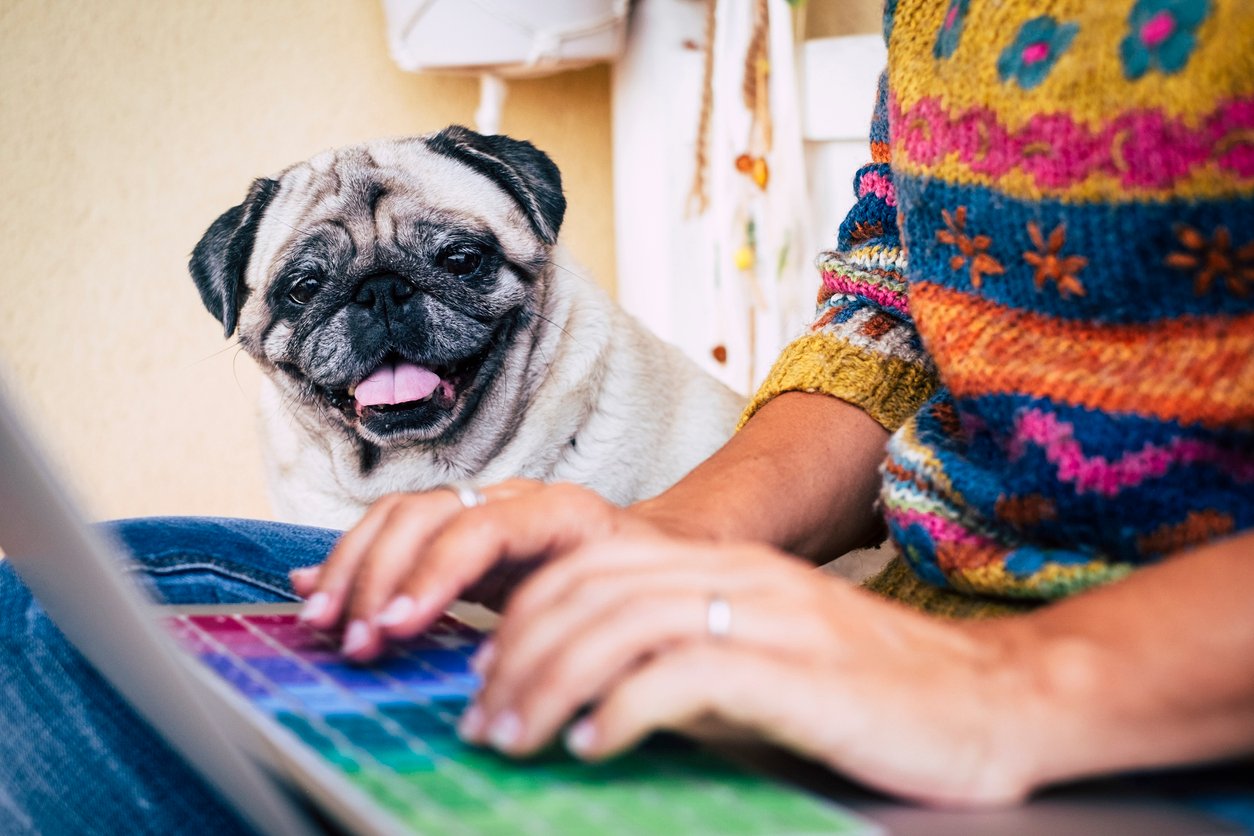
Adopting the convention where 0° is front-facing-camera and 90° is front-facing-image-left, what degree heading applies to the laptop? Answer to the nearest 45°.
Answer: approximately 270°

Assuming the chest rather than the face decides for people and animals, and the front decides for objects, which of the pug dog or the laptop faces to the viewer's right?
the laptop

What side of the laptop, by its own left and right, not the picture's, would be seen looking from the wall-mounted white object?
left

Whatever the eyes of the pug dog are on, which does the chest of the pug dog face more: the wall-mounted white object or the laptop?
the laptop

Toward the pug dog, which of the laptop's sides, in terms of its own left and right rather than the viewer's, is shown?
left

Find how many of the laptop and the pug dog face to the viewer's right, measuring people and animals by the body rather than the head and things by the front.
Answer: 1

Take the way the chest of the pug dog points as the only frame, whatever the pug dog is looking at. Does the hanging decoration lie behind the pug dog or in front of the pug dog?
behind

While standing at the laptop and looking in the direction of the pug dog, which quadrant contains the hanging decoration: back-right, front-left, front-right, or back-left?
front-right

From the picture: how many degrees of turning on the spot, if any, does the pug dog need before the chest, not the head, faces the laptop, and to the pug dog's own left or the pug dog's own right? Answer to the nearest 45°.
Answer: approximately 45° to the pug dog's own left

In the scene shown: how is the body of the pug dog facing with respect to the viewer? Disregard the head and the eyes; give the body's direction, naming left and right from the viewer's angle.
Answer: facing the viewer and to the left of the viewer
